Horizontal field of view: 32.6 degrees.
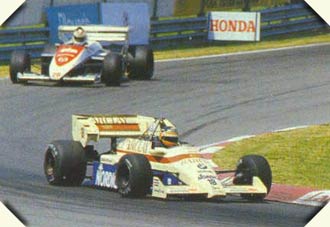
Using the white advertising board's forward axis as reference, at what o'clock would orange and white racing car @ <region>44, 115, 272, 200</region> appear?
The orange and white racing car is roughly at 12 o'clock from the white advertising board.

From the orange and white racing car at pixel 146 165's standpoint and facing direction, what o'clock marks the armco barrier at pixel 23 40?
The armco barrier is roughly at 7 o'clock from the orange and white racing car.

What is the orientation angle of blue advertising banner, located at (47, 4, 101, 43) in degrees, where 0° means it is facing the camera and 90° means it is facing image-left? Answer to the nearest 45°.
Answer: approximately 0°

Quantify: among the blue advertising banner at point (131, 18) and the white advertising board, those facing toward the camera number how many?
2

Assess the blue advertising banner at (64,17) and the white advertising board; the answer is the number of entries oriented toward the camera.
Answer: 2

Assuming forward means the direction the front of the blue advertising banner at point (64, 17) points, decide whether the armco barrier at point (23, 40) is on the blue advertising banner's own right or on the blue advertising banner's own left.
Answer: on the blue advertising banner's own right

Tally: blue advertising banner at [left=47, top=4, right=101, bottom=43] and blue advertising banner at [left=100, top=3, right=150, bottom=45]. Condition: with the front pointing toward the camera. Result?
2

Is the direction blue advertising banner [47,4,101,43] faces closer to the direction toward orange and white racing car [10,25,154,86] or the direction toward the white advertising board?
the orange and white racing car

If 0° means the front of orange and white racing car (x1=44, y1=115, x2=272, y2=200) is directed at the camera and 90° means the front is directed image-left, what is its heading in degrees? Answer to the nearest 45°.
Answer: approximately 315°

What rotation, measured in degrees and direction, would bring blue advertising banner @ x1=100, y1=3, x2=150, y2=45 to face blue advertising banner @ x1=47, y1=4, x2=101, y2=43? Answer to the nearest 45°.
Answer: approximately 45° to its right
